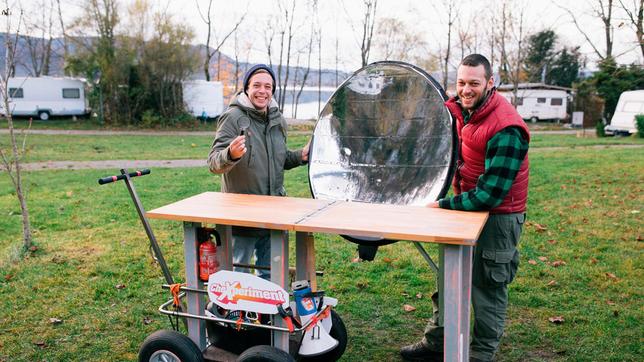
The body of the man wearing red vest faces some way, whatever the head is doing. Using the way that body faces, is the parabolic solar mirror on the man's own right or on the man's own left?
on the man's own right

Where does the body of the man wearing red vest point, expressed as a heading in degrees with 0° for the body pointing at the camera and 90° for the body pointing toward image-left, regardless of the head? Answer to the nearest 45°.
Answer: approximately 45°
